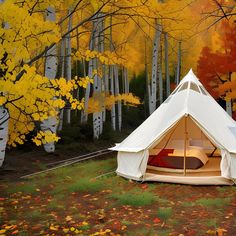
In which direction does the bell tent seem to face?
toward the camera

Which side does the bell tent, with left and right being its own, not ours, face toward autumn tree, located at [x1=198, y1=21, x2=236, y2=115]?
back

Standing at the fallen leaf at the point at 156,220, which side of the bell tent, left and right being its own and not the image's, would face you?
front

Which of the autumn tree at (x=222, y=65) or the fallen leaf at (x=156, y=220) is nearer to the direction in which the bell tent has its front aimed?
the fallen leaf
